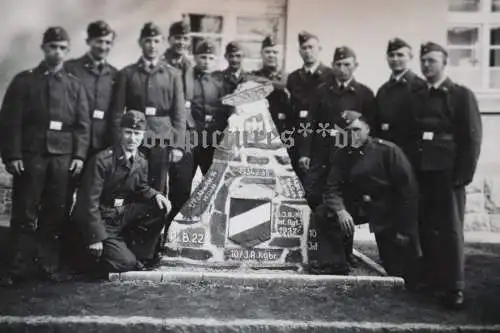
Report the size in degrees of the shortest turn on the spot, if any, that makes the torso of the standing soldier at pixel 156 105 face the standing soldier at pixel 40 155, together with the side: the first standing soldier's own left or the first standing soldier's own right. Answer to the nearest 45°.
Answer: approximately 90° to the first standing soldier's own right

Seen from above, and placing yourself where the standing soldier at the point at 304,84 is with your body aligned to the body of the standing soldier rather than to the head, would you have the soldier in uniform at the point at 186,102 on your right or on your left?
on your right

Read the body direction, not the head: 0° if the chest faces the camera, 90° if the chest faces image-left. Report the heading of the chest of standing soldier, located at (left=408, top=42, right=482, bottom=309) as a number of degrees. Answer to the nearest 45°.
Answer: approximately 45°

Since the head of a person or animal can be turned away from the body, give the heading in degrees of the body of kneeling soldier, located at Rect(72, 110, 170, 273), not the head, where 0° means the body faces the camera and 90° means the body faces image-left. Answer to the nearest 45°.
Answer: approximately 315°

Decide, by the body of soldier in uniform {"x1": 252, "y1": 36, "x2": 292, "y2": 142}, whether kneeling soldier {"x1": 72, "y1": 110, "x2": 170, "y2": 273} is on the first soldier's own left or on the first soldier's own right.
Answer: on the first soldier's own right

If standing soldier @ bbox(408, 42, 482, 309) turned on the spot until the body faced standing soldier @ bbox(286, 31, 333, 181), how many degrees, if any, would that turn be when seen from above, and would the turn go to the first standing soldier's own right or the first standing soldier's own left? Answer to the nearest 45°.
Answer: approximately 45° to the first standing soldier's own right
